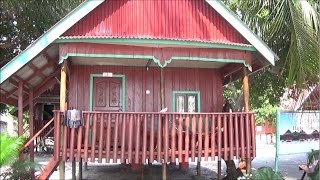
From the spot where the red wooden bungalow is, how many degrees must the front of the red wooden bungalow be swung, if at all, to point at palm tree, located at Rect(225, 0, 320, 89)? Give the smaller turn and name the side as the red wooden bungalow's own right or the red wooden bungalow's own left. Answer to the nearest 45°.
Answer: approximately 90° to the red wooden bungalow's own left

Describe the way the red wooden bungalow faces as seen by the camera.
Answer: facing the viewer
